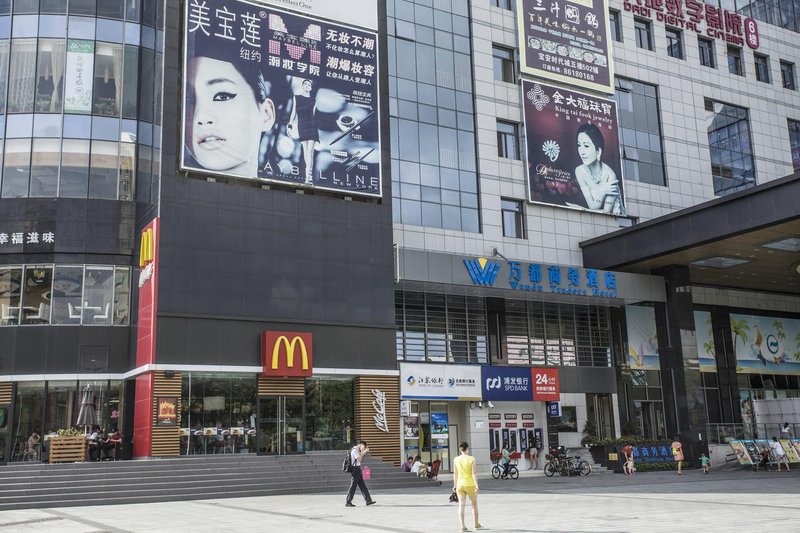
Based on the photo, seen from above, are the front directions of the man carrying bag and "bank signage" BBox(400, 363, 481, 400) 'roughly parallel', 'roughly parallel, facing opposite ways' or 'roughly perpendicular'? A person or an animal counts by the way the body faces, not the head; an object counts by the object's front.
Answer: roughly perpendicular

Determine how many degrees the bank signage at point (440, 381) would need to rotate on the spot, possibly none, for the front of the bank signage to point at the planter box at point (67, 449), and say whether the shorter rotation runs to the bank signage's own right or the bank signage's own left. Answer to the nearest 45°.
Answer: approximately 45° to the bank signage's own right

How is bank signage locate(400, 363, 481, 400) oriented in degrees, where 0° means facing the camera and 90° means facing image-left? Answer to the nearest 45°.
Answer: approximately 0°

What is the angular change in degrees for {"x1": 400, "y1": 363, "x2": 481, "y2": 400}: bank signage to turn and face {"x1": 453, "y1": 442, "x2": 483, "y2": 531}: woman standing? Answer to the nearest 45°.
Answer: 0° — it already faces them

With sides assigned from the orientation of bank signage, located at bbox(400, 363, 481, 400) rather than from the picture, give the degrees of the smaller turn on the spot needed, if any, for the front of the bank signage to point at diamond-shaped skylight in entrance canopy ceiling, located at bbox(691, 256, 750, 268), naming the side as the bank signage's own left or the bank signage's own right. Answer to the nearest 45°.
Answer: approximately 90° to the bank signage's own left

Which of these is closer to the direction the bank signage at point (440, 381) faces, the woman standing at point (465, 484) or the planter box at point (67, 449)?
the woman standing
